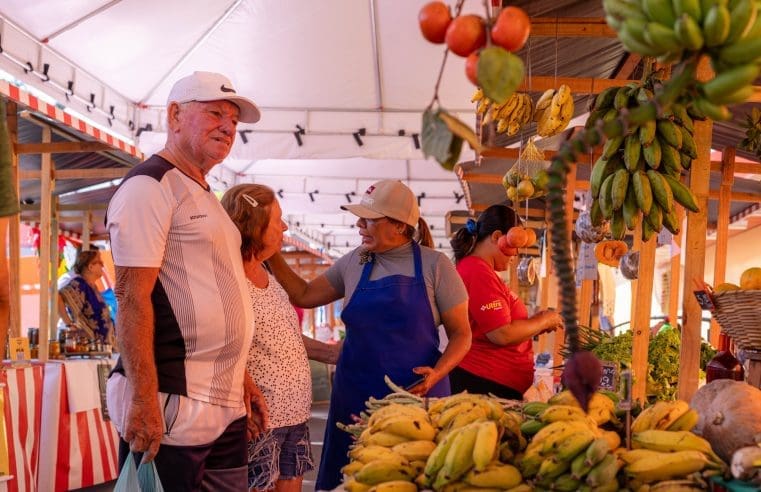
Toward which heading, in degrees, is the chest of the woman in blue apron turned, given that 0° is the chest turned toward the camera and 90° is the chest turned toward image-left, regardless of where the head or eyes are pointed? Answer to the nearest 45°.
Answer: approximately 45°

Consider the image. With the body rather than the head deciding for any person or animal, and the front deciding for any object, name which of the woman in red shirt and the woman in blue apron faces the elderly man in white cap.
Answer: the woman in blue apron

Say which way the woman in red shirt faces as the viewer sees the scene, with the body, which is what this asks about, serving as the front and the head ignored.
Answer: to the viewer's right

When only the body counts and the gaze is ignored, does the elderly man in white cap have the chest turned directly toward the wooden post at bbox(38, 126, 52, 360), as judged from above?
no

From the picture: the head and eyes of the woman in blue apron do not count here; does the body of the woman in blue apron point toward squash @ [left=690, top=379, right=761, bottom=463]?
no

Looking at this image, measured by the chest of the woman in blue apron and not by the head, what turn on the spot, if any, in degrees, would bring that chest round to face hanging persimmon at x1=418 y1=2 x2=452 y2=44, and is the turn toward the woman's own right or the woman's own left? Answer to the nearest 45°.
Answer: approximately 45° to the woman's own left

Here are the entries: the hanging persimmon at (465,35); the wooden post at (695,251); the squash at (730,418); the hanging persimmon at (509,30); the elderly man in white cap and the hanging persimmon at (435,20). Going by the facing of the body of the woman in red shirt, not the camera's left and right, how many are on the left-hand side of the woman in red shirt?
0

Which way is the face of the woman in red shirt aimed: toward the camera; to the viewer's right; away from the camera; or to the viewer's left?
to the viewer's right

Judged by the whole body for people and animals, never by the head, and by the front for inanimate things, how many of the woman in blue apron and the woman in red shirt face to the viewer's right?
1

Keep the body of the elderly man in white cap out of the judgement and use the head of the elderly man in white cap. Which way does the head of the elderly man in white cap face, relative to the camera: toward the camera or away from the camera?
toward the camera
